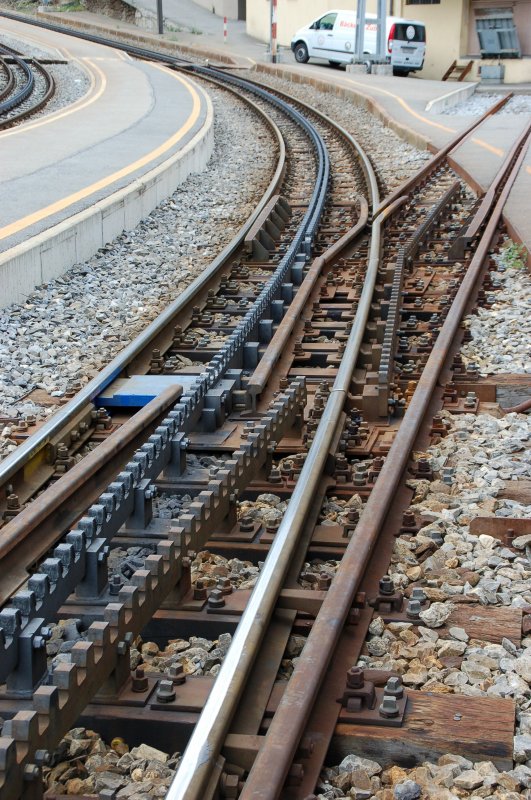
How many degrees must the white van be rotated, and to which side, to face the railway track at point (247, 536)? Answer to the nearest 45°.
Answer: approximately 135° to its left

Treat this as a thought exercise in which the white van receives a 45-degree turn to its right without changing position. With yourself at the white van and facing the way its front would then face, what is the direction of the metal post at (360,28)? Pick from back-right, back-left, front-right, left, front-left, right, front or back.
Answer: back

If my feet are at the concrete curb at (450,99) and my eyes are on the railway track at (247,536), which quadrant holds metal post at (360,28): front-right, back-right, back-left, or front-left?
back-right

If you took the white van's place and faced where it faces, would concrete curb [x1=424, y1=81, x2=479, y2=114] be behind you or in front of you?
behind

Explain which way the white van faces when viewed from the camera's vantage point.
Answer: facing away from the viewer and to the left of the viewer

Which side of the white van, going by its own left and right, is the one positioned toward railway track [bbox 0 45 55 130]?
left
